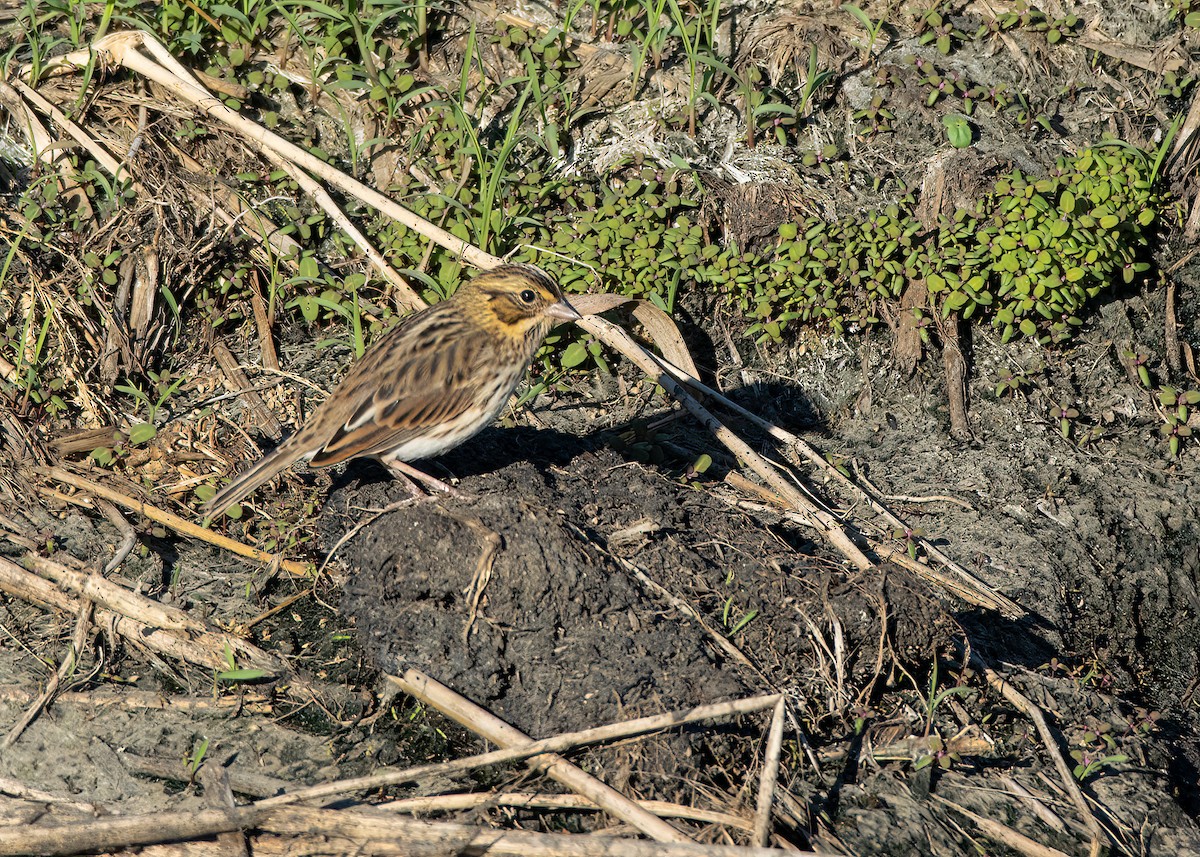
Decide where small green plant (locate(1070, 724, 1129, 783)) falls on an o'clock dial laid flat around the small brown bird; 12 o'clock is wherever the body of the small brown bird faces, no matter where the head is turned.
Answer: The small green plant is roughly at 1 o'clock from the small brown bird.

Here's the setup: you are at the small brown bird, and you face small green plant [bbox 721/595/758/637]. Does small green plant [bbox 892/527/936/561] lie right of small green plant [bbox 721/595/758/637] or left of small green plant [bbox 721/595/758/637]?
left

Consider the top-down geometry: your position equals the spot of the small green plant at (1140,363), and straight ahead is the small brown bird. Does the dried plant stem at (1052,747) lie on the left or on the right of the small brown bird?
left

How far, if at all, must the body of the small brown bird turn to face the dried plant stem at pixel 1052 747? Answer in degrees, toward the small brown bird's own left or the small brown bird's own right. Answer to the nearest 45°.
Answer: approximately 45° to the small brown bird's own right

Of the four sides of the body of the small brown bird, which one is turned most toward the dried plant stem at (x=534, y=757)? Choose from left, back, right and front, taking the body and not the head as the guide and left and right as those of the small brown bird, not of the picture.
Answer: right

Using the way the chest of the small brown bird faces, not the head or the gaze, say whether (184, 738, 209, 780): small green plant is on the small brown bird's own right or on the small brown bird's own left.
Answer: on the small brown bird's own right

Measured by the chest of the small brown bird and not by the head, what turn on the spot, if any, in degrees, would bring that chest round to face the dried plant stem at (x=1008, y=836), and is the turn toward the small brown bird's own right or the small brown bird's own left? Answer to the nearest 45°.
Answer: approximately 45° to the small brown bird's own right

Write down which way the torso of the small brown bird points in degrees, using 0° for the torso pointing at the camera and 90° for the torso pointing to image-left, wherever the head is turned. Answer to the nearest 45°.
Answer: approximately 270°

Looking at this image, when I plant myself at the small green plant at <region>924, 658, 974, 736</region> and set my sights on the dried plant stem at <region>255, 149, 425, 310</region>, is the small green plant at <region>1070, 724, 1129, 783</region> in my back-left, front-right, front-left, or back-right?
back-right
